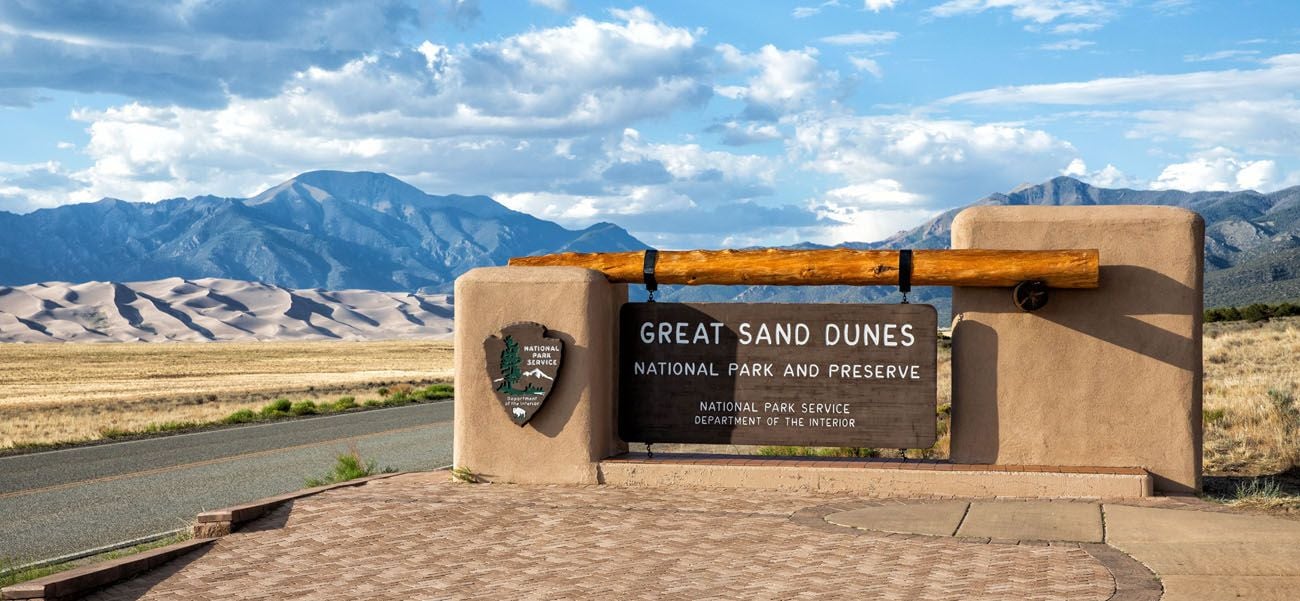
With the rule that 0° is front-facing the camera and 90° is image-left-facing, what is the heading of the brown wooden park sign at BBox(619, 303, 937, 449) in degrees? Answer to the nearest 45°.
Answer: approximately 0°

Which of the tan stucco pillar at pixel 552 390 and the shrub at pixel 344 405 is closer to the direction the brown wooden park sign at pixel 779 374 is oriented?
the tan stucco pillar

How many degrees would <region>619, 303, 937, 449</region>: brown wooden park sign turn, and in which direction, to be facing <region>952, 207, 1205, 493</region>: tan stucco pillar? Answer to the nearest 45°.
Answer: approximately 90° to its left

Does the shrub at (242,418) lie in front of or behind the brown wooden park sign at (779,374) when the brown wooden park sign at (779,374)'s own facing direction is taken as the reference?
behind

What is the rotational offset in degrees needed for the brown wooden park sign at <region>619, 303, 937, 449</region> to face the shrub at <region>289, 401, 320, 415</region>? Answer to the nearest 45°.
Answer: approximately 135° to its right

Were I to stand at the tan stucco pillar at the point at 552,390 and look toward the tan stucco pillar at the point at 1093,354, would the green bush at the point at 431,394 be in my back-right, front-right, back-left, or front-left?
back-left

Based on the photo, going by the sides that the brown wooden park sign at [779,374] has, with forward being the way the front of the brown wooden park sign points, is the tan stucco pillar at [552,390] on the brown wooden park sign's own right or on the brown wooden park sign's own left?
on the brown wooden park sign's own right

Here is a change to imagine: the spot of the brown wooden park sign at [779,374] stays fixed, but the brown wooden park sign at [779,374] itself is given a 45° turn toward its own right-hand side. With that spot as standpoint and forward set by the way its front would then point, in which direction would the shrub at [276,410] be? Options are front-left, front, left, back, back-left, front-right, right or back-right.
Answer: right

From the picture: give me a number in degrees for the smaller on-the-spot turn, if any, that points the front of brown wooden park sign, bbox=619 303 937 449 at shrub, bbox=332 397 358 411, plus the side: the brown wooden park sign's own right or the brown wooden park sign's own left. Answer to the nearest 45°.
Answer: approximately 135° to the brown wooden park sign's own right
